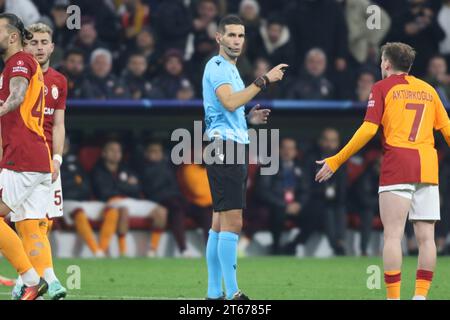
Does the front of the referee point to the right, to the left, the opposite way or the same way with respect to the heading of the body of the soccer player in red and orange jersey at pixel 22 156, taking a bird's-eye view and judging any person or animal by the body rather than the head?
the opposite way

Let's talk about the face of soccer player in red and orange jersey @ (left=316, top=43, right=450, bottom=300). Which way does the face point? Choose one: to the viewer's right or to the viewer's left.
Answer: to the viewer's left

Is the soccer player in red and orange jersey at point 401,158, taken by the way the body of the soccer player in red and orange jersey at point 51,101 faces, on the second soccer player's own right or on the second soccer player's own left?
on the second soccer player's own left
